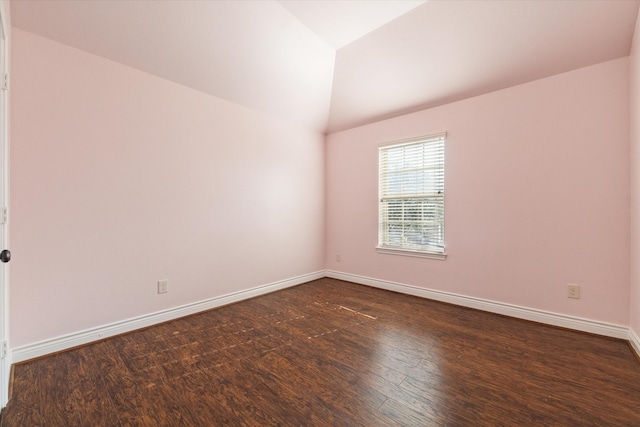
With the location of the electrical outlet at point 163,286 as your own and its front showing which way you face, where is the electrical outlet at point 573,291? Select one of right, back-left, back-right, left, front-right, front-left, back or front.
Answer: front-left

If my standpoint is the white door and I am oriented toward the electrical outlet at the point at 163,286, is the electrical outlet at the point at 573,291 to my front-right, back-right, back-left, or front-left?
front-right

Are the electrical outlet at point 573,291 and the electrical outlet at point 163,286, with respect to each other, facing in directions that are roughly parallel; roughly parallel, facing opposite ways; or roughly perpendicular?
roughly perpendicular

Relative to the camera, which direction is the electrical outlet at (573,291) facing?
toward the camera

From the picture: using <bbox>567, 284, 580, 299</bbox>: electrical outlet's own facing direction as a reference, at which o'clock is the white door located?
The white door is roughly at 1 o'clock from the electrical outlet.

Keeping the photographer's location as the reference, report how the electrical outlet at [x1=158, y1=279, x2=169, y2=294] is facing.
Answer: facing the viewer

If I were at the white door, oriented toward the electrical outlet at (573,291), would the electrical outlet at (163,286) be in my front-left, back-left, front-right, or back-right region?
front-left

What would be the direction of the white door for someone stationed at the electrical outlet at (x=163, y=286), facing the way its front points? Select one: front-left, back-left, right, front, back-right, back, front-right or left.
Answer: front-right
